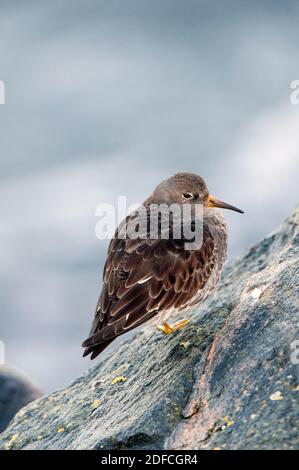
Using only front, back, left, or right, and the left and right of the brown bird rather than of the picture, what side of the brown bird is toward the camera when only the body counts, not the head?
right
